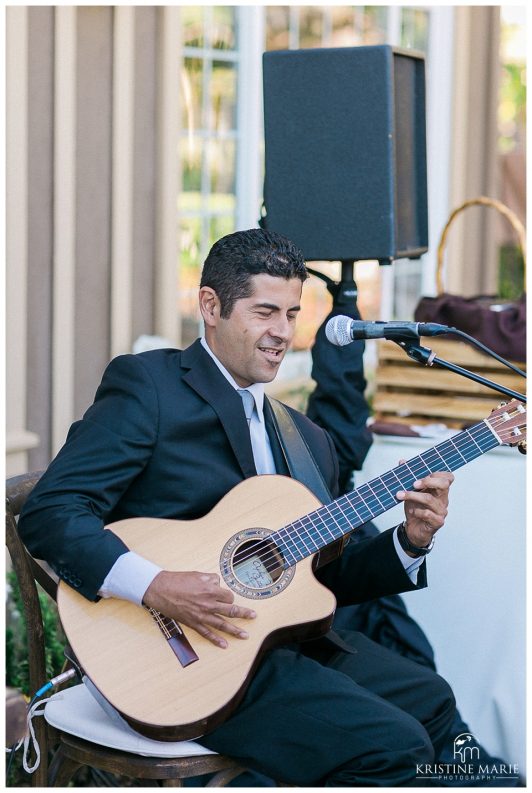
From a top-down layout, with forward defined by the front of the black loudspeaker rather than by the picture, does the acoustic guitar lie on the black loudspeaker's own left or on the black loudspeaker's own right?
on the black loudspeaker's own right

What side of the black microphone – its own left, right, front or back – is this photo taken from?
left

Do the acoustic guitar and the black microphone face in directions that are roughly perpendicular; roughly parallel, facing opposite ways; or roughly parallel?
roughly perpendicular

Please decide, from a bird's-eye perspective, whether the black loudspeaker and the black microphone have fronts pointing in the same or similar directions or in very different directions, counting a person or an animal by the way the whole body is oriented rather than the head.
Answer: very different directions

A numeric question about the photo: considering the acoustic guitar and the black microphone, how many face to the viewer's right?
0

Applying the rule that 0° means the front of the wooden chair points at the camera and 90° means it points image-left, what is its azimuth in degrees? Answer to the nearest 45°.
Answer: approximately 315°

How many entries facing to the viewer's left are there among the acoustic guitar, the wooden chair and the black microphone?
1
